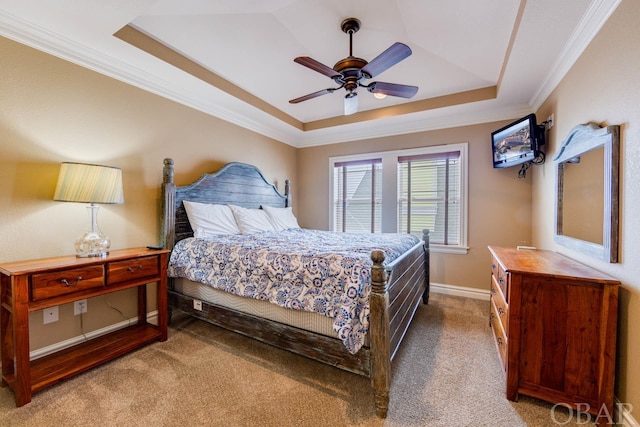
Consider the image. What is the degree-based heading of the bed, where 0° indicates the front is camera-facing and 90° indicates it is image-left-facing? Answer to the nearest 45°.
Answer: approximately 315°

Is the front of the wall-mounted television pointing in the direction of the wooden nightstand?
yes

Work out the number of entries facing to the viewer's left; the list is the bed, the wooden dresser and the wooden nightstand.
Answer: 1

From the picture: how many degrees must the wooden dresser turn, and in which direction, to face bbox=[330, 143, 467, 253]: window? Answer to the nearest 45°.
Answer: approximately 45° to its right

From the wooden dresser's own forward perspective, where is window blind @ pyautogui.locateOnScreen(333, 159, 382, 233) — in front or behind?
in front

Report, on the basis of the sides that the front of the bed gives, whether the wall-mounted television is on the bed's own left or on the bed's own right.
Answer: on the bed's own left

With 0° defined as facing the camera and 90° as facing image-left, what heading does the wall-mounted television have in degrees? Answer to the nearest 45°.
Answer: approximately 45°

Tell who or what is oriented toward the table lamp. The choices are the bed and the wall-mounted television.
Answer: the wall-mounted television

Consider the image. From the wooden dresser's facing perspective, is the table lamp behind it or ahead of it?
ahead

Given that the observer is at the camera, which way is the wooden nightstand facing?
facing the viewer and to the right of the viewer

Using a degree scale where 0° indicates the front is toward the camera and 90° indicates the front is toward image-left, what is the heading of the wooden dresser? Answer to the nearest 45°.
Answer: approximately 90°
